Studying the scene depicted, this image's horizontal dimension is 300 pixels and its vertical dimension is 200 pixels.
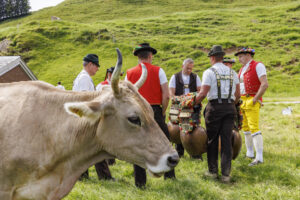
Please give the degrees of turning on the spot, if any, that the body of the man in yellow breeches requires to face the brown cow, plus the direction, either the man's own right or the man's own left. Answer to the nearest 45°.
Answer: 0° — they already face it

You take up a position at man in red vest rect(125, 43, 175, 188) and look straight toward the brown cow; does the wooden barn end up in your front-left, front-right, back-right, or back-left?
back-right

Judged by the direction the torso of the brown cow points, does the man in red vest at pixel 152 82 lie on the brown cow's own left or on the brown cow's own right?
on the brown cow's own left

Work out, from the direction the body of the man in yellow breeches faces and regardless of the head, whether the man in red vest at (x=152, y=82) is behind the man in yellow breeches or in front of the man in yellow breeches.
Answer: in front

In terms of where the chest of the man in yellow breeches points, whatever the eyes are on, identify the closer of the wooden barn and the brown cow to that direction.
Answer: the brown cow

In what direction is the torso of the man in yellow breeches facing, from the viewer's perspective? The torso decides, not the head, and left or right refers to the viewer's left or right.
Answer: facing the viewer and to the left of the viewer

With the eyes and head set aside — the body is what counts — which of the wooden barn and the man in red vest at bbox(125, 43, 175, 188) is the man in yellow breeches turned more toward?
the man in red vest

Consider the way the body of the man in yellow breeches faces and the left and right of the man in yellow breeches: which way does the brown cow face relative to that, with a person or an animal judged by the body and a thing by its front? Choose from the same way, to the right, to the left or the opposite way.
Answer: the opposite way

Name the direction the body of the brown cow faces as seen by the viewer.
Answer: to the viewer's right

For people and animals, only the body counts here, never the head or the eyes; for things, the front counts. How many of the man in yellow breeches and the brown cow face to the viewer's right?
1

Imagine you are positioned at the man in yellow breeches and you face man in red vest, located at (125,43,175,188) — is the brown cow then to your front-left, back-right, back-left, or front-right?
front-left

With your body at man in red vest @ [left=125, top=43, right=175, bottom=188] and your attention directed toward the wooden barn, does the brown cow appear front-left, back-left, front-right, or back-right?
back-left
